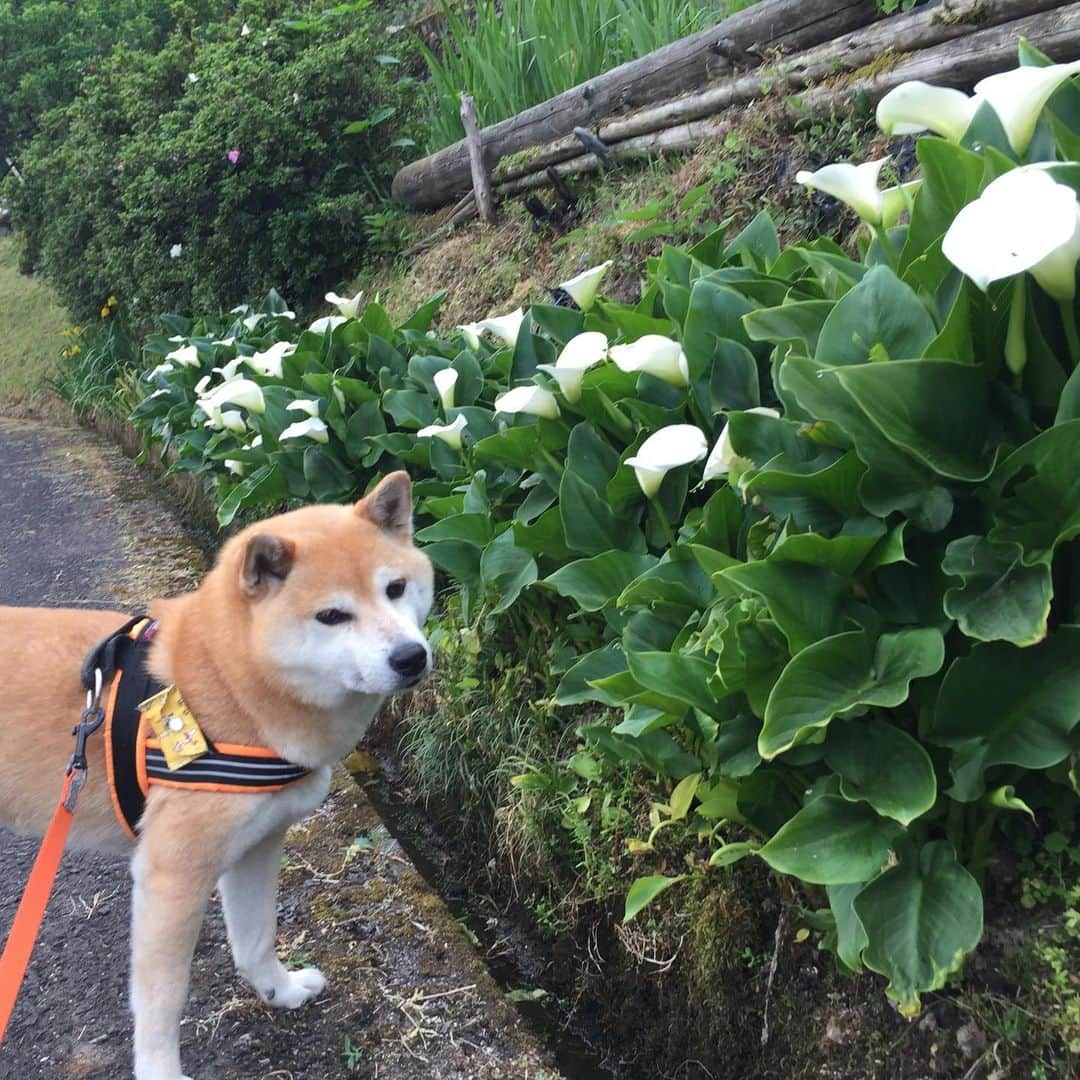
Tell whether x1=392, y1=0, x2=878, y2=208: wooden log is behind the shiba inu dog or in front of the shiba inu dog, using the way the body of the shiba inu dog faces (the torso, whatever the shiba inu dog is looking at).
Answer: in front

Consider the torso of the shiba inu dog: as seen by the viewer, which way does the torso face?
to the viewer's right

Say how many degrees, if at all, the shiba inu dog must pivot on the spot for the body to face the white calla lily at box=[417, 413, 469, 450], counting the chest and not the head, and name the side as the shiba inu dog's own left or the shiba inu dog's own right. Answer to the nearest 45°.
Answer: approximately 45° to the shiba inu dog's own left

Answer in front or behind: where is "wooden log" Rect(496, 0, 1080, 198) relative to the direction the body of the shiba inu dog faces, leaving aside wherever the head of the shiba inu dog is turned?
in front

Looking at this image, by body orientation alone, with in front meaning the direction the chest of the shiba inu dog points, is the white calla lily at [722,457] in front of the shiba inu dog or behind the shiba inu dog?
in front

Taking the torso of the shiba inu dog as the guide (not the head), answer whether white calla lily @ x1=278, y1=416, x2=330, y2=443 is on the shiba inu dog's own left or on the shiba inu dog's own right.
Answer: on the shiba inu dog's own left

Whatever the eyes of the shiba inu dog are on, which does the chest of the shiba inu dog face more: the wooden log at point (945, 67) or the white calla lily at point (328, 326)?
the wooden log

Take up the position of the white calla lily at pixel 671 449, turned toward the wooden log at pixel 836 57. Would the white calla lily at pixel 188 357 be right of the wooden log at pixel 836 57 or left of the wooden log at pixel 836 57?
left
